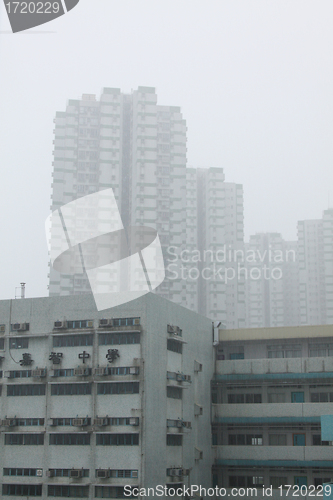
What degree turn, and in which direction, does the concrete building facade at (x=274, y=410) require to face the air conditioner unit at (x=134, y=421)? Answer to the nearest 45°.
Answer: approximately 45° to its right

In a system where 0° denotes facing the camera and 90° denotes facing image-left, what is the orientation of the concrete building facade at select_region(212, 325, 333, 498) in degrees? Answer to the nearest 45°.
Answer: approximately 0°
